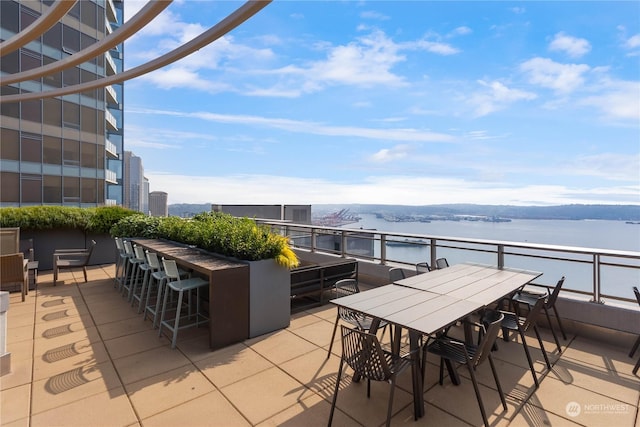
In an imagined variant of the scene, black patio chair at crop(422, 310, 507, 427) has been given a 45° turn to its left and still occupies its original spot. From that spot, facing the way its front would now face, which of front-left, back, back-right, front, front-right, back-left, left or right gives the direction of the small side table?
front

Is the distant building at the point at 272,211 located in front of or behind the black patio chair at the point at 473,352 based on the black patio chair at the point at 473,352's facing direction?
in front

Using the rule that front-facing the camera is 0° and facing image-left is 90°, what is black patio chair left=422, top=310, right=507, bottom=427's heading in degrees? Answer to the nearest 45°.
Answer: approximately 135°

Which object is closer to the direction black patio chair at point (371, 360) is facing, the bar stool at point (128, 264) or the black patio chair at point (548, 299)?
the black patio chair

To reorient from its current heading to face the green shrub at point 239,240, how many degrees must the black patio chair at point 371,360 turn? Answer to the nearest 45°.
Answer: approximately 90° to its left

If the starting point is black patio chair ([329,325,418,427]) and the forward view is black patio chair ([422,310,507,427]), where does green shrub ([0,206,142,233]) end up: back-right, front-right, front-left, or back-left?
back-left

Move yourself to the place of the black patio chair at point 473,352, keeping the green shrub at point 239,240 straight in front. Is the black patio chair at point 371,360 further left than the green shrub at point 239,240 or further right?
left

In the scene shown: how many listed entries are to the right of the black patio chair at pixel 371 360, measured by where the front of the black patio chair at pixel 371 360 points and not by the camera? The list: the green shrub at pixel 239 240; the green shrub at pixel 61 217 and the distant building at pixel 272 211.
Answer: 0

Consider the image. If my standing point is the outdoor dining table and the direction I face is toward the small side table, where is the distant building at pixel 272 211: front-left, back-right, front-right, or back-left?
front-right

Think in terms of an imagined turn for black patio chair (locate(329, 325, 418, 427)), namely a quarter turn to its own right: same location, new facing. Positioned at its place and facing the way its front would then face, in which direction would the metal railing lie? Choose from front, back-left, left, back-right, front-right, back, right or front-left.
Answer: left

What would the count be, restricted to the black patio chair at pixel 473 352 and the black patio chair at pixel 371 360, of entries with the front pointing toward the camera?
0

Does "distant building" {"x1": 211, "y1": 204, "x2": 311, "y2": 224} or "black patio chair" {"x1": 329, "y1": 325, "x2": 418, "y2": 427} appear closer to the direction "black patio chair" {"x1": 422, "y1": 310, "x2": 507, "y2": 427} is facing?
the distant building

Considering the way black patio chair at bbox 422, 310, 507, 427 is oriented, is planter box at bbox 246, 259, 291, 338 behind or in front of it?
in front

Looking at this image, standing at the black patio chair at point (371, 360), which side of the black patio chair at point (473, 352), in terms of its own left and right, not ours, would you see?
left

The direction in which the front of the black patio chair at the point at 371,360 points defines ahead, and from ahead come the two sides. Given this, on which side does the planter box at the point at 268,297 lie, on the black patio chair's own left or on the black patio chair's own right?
on the black patio chair's own left

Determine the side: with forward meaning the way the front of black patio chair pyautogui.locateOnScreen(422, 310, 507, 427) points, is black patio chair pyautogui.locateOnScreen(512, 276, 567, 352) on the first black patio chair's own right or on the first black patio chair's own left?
on the first black patio chair's own right

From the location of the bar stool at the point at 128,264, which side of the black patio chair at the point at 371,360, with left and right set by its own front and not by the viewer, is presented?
left

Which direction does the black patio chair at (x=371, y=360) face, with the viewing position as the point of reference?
facing away from the viewer and to the right of the viewer

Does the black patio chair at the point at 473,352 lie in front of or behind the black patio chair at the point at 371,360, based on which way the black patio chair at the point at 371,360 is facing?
in front
